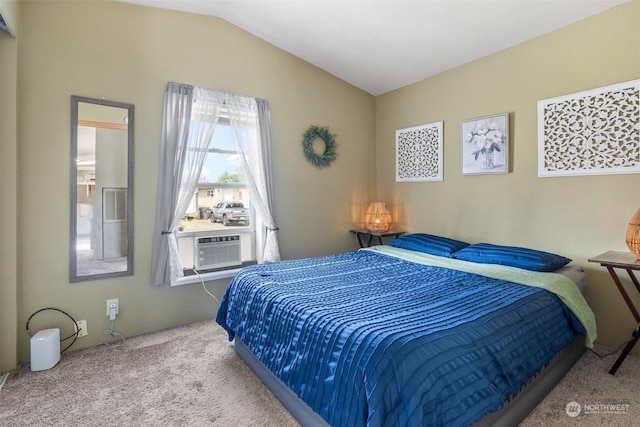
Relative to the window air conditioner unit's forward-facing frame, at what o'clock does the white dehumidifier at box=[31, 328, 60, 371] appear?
The white dehumidifier is roughly at 2 o'clock from the window air conditioner unit.

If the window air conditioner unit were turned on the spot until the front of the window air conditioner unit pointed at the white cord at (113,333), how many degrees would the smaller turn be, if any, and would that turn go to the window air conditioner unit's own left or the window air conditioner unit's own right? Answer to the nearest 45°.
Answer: approximately 90° to the window air conditioner unit's own right

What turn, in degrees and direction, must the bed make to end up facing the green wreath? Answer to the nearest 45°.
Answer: approximately 90° to its right

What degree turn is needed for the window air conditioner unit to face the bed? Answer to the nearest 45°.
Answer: approximately 45° to its left

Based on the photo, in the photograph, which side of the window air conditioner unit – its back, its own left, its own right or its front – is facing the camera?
front

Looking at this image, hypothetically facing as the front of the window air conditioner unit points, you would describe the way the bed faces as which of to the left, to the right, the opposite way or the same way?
to the right

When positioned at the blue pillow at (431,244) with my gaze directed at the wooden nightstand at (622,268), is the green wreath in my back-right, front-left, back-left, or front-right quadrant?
back-right

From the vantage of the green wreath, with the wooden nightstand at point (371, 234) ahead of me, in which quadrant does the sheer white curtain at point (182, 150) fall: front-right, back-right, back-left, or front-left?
back-right

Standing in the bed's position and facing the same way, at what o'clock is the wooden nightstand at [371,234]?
The wooden nightstand is roughly at 4 o'clock from the bed.

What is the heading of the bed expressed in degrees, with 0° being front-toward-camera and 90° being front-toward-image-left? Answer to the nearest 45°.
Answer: approximately 45°

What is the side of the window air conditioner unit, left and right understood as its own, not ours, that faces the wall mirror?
right

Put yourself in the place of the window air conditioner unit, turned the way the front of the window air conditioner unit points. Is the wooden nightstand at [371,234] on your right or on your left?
on your left

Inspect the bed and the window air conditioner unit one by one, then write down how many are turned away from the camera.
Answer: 0

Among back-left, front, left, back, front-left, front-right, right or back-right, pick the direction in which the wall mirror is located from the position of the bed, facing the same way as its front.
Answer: front-right

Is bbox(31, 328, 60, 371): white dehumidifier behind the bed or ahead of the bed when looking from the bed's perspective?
ahead
